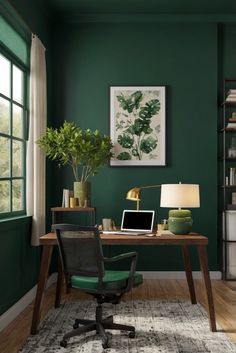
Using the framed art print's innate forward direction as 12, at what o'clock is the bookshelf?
The bookshelf is roughly at 9 o'clock from the framed art print.

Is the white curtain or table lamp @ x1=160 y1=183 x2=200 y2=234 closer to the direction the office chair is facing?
the table lamp

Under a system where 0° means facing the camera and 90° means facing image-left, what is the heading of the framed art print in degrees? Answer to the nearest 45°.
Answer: approximately 0°

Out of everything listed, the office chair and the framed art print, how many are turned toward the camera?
1

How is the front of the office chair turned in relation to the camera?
facing away from the viewer and to the right of the viewer
